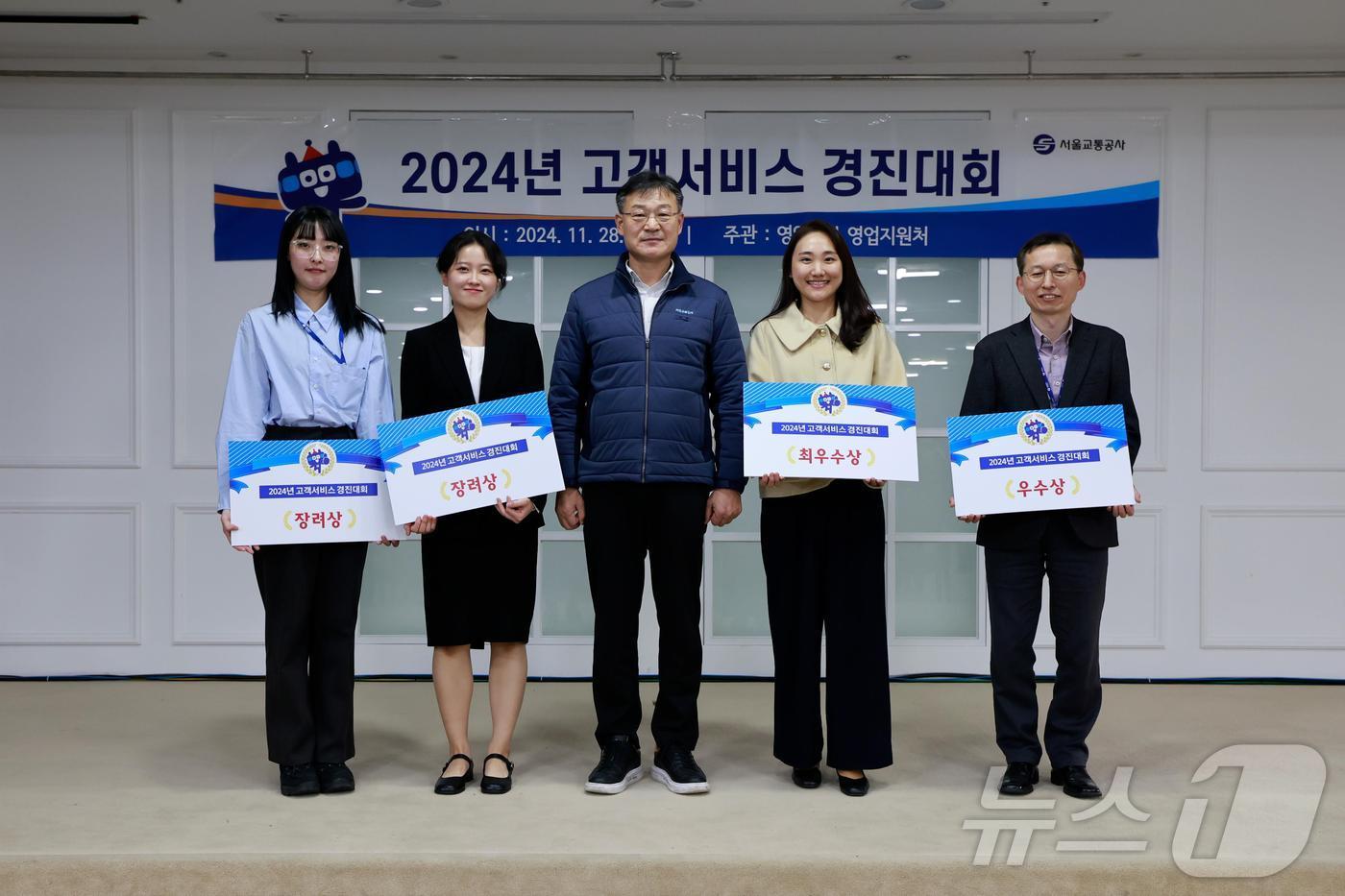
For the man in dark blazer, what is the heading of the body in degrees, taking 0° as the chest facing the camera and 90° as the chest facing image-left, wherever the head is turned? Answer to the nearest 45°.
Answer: approximately 0°
